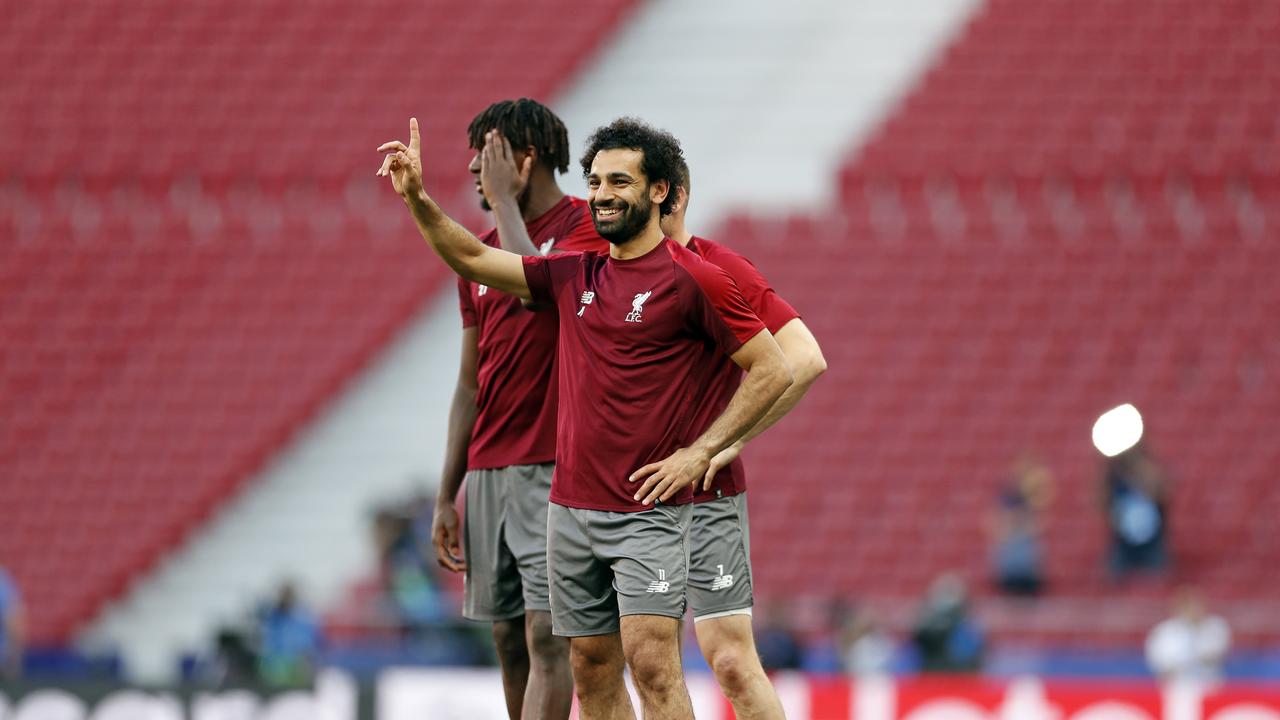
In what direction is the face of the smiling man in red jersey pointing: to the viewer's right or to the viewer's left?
to the viewer's left

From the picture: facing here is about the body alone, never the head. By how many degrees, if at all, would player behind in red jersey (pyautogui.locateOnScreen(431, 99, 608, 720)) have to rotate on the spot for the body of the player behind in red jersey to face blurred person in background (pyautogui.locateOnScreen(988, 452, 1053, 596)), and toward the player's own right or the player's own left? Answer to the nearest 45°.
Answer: approximately 180°

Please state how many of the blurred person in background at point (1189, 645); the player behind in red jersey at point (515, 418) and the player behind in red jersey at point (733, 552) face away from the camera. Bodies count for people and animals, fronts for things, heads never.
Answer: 0

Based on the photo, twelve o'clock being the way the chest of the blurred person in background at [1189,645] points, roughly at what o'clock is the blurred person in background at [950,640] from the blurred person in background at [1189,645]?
the blurred person in background at [950,640] is roughly at 2 o'clock from the blurred person in background at [1189,645].

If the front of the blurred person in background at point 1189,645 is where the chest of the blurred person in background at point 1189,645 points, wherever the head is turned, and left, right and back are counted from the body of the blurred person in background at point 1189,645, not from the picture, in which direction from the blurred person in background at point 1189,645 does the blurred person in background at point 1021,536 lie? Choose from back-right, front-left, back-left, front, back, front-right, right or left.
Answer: back-right

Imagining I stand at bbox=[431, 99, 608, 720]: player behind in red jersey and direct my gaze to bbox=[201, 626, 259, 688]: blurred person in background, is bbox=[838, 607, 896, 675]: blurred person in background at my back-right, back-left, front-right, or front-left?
front-right

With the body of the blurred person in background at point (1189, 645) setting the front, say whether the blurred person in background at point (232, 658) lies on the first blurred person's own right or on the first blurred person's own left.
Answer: on the first blurred person's own right

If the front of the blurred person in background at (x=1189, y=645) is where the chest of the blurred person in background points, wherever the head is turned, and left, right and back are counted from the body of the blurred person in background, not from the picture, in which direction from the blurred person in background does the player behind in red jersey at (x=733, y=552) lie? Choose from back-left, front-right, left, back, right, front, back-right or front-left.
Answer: front

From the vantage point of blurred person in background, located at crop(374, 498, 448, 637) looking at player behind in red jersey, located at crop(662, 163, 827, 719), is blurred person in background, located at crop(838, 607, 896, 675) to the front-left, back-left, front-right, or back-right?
front-left

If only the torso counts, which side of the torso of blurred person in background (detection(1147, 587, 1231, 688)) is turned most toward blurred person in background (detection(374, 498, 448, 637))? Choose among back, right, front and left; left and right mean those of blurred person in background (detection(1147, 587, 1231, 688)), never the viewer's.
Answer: right

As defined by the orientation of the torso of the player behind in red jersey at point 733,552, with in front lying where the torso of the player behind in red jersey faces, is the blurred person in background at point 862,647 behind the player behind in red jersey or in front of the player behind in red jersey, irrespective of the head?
behind

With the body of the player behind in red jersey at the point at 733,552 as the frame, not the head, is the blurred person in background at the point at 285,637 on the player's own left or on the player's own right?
on the player's own right

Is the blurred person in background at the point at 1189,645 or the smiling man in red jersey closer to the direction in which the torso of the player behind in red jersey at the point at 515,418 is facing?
the smiling man in red jersey

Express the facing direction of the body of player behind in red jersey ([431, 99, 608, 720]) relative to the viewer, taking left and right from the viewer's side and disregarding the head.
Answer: facing the viewer and to the left of the viewer

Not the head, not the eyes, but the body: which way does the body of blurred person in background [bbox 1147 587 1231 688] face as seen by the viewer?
toward the camera

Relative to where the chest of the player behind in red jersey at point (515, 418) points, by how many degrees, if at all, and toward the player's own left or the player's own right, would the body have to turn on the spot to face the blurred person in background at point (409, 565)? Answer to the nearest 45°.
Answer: approximately 135° to the player's own right
